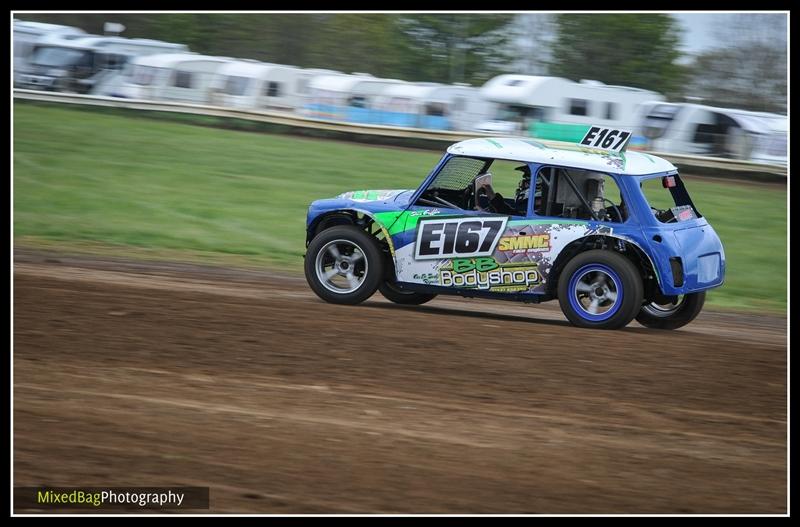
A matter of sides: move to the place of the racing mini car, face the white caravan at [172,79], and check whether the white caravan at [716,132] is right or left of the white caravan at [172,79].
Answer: right

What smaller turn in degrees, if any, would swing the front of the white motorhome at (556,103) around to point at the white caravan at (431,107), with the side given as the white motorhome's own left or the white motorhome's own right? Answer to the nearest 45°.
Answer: approximately 45° to the white motorhome's own right

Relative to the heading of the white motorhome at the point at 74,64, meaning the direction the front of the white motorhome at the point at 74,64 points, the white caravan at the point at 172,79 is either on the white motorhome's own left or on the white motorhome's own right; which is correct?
on the white motorhome's own left

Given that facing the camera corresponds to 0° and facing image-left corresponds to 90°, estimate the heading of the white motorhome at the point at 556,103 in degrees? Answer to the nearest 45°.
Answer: approximately 45°

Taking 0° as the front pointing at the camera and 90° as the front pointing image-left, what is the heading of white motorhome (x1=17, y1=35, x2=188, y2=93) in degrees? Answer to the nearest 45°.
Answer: approximately 45°

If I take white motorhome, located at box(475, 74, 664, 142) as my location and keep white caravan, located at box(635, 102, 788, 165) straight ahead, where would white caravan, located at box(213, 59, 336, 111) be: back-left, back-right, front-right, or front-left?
back-right

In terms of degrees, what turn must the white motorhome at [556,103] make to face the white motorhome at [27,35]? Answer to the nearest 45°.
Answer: approximately 45° to its right

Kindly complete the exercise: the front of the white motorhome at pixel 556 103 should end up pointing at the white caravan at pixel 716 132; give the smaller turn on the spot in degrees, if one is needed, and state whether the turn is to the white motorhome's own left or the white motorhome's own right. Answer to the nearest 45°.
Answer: approximately 135° to the white motorhome's own left

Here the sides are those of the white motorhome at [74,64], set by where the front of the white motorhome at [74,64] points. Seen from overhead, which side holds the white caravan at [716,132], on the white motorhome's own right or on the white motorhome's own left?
on the white motorhome's own left

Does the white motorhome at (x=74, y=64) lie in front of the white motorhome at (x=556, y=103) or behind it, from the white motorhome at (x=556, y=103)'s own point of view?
in front

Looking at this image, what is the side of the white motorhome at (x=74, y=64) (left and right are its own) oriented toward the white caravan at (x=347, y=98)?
left
